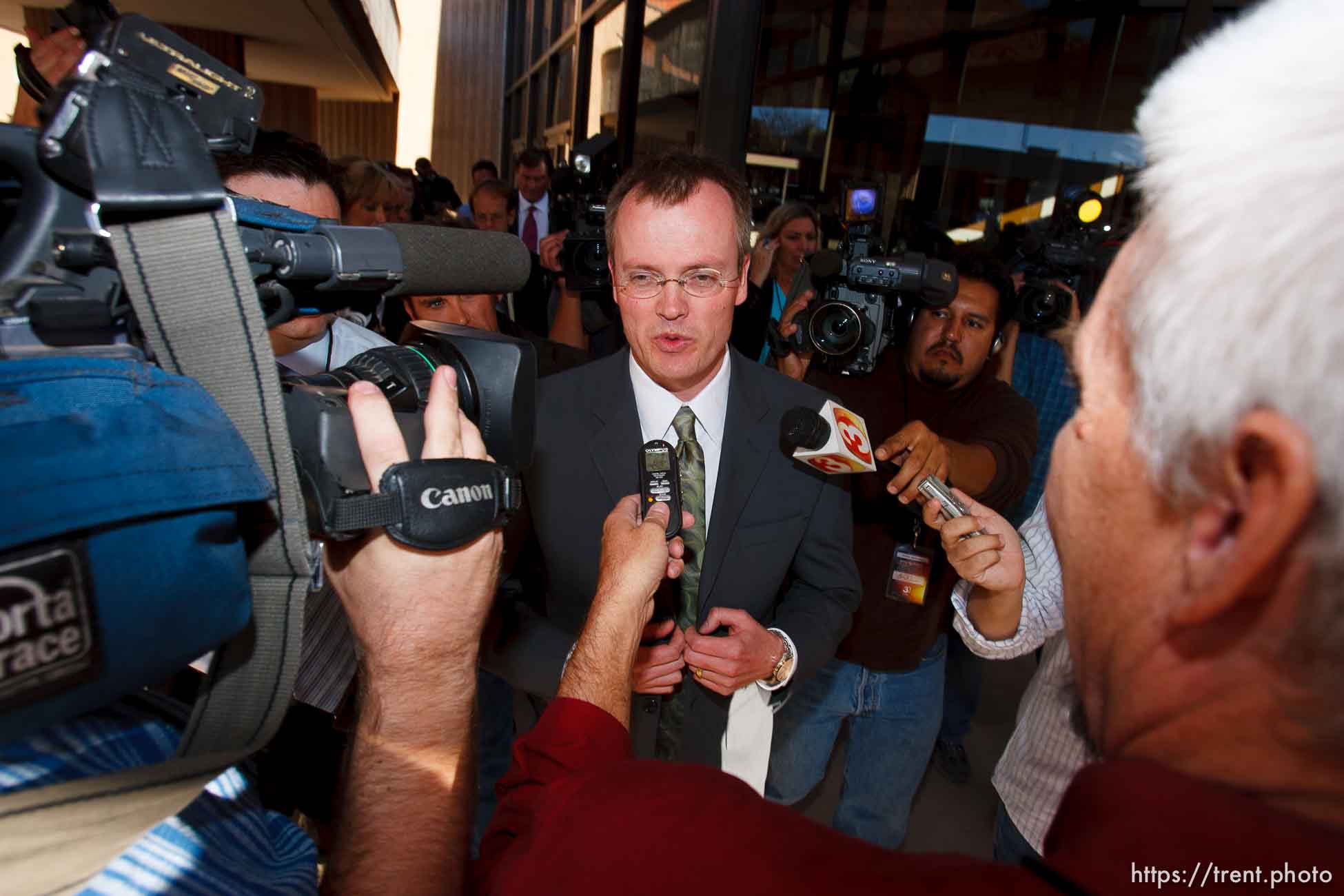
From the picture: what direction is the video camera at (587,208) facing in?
toward the camera

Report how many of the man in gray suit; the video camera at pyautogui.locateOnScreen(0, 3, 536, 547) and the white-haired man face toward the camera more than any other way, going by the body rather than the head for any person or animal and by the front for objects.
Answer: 1

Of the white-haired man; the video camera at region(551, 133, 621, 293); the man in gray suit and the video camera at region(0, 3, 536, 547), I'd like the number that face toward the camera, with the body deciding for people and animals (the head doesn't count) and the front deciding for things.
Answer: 2

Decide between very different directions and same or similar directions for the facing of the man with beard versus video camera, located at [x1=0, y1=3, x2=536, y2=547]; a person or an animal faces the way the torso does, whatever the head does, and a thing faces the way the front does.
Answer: very different directions

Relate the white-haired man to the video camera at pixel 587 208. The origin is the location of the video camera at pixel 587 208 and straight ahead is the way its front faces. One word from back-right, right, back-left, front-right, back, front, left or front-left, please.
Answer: front

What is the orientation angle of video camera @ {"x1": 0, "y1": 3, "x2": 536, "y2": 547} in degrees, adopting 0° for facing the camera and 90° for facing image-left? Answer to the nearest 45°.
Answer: approximately 270°

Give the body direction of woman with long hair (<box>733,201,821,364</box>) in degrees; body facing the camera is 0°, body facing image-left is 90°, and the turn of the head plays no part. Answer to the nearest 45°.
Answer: approximately 315°

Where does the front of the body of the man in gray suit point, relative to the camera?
toward the camera

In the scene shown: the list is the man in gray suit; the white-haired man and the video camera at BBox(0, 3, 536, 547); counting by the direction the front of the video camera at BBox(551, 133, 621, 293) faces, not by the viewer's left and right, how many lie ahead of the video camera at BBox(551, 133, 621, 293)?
3

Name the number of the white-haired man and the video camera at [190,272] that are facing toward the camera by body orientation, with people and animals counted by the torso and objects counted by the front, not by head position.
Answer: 0

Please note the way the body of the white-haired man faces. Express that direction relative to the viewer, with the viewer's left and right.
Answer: facing away from the viewer and to the left of the viewer

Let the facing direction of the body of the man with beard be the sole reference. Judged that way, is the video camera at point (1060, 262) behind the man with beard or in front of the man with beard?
behind

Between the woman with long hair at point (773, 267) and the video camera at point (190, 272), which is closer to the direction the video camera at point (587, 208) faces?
the video camera

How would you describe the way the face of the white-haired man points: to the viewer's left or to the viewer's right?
to the viewer's left

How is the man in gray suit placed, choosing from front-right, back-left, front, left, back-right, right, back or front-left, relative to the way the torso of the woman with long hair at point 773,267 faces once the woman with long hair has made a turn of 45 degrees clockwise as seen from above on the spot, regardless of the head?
front
